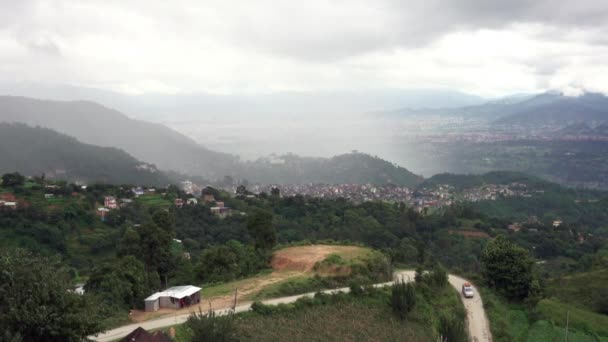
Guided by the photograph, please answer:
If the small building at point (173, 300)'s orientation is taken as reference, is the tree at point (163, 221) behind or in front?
behind

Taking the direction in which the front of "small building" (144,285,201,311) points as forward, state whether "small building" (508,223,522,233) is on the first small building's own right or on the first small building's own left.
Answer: on the first small building's own left

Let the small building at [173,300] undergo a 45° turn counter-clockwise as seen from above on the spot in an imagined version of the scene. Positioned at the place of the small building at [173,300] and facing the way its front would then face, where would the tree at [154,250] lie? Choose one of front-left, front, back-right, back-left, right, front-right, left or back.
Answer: left

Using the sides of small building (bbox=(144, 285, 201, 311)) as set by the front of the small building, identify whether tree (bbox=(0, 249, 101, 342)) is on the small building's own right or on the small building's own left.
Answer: on the small building's own right

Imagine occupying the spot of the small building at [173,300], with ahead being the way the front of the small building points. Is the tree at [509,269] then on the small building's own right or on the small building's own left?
on the small building's own left

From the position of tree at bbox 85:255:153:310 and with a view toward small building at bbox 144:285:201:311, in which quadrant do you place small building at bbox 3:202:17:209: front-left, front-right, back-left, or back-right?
back-left

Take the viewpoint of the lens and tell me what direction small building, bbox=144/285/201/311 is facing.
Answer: facing the viewer and to the right of the viewer

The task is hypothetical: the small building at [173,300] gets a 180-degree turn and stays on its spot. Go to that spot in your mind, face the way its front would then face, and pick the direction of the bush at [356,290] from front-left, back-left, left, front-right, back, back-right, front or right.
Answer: back-right

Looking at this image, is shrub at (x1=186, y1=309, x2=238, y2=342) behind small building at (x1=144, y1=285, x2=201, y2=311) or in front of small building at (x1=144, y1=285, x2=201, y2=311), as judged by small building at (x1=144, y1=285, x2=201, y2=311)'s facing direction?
in front
